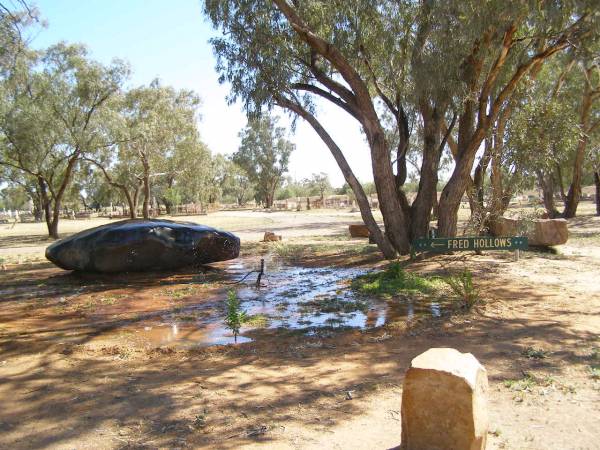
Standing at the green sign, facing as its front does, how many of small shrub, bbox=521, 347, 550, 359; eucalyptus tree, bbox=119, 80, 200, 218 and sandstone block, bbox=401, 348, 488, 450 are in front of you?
2

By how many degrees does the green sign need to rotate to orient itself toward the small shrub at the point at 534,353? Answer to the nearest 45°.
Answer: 0° — it already faces it

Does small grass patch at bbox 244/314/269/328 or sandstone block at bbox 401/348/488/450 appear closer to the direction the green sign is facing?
the sandstone block

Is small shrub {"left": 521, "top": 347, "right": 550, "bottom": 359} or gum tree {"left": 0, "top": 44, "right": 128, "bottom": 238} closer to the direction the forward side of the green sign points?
the small shrub

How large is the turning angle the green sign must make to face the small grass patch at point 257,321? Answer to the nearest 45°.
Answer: approximately 45° to its right

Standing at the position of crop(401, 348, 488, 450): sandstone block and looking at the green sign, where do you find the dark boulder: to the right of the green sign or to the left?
left

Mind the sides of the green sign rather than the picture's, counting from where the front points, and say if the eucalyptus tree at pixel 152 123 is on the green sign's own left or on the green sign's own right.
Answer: on the green sign's own right

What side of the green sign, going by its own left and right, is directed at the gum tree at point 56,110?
right

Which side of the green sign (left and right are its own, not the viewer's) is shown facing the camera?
front

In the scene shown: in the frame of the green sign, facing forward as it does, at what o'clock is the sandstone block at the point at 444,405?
The sandstone block is roughly at 12 o'clock from the green sign.

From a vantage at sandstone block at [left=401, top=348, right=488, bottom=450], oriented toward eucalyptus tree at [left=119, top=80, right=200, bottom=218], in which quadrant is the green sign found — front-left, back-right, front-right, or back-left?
front-right
